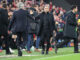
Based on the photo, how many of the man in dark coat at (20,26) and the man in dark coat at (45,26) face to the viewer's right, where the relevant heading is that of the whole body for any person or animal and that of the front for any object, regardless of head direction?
0

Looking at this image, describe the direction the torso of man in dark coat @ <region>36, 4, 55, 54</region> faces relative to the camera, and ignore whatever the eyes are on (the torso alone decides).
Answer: toward the camera

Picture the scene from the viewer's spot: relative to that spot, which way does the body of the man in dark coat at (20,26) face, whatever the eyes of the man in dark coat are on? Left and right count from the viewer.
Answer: facing away from the viewer

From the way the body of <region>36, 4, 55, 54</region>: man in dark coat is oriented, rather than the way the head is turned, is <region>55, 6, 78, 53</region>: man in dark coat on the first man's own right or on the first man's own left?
on the first man's own left

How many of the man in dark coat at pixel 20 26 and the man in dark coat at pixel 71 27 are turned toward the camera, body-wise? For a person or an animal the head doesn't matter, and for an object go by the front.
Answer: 0

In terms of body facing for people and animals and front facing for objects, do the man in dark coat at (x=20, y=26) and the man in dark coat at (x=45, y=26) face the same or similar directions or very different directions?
very different directions

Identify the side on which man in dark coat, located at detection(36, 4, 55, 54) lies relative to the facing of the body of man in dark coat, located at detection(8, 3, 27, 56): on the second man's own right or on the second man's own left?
on the second man's own right

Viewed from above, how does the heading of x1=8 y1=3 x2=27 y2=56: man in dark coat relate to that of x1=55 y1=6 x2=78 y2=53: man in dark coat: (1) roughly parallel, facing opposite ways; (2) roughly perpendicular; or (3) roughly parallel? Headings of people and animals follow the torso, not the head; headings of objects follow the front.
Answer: roughly perpendicular
